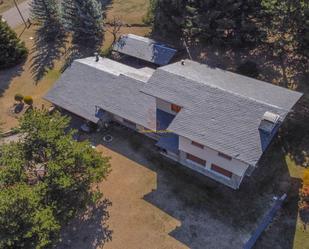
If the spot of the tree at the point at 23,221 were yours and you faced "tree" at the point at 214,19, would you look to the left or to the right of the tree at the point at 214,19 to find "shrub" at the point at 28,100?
left

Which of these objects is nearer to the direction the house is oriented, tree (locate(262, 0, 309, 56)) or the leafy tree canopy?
the leafy tree canopy

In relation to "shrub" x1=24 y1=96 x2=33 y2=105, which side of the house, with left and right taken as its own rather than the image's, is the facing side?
right

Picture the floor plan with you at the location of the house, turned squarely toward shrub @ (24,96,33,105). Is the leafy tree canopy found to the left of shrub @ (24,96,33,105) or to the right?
left

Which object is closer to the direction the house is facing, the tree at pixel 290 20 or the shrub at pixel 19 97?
the shrub

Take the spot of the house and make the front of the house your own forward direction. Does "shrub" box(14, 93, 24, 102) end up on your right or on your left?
on your right

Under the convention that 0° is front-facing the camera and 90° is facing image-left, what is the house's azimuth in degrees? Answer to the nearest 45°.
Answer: approximately 45°

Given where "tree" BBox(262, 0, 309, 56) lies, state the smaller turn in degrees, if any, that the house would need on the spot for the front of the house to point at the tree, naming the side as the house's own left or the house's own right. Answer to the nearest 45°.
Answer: approximately 180°
